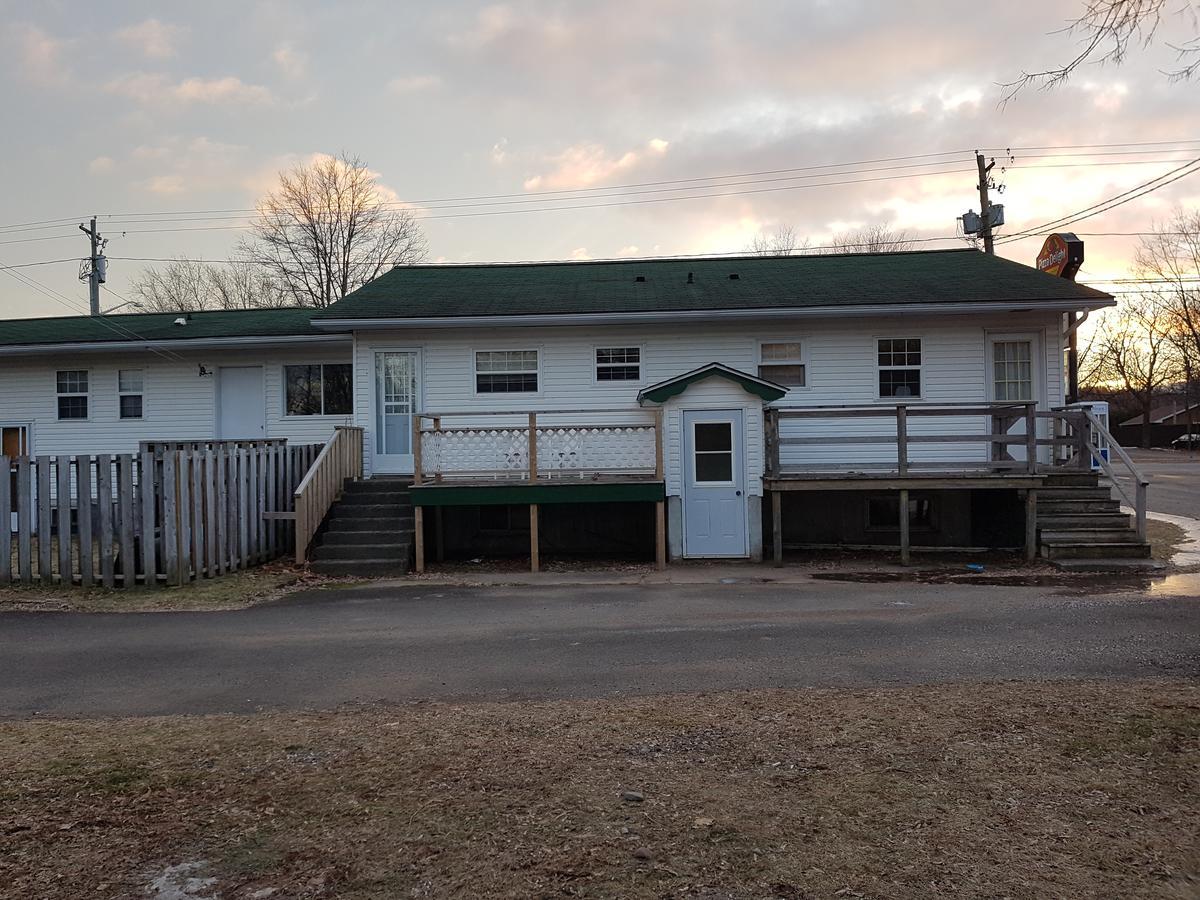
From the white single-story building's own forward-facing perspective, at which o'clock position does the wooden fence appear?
The wooden fence is roughly at 2 o'clock from the white single-story building.

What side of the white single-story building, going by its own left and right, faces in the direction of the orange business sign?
left

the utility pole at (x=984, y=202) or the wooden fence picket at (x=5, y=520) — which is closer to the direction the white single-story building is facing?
the wooden fence picket

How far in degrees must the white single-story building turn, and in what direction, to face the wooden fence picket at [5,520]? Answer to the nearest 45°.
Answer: approximately 45° to its right

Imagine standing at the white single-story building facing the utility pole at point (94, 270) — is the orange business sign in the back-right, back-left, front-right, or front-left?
back-right

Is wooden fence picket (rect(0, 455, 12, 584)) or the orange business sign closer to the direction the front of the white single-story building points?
the wooden fence picket

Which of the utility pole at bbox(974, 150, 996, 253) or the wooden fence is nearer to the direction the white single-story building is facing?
the wooden fence

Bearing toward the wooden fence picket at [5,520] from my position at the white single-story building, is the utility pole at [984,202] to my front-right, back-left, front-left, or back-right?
back-right

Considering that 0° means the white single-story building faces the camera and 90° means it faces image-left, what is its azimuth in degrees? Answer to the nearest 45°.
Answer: approximately 0°

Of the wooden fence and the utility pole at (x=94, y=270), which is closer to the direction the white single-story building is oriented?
the wooden fence

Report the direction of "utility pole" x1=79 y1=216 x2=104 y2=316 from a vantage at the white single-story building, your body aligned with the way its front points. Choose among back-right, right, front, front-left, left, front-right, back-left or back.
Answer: back-right

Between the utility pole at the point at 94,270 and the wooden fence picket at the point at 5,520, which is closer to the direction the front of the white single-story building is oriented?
the wooden fence picket
